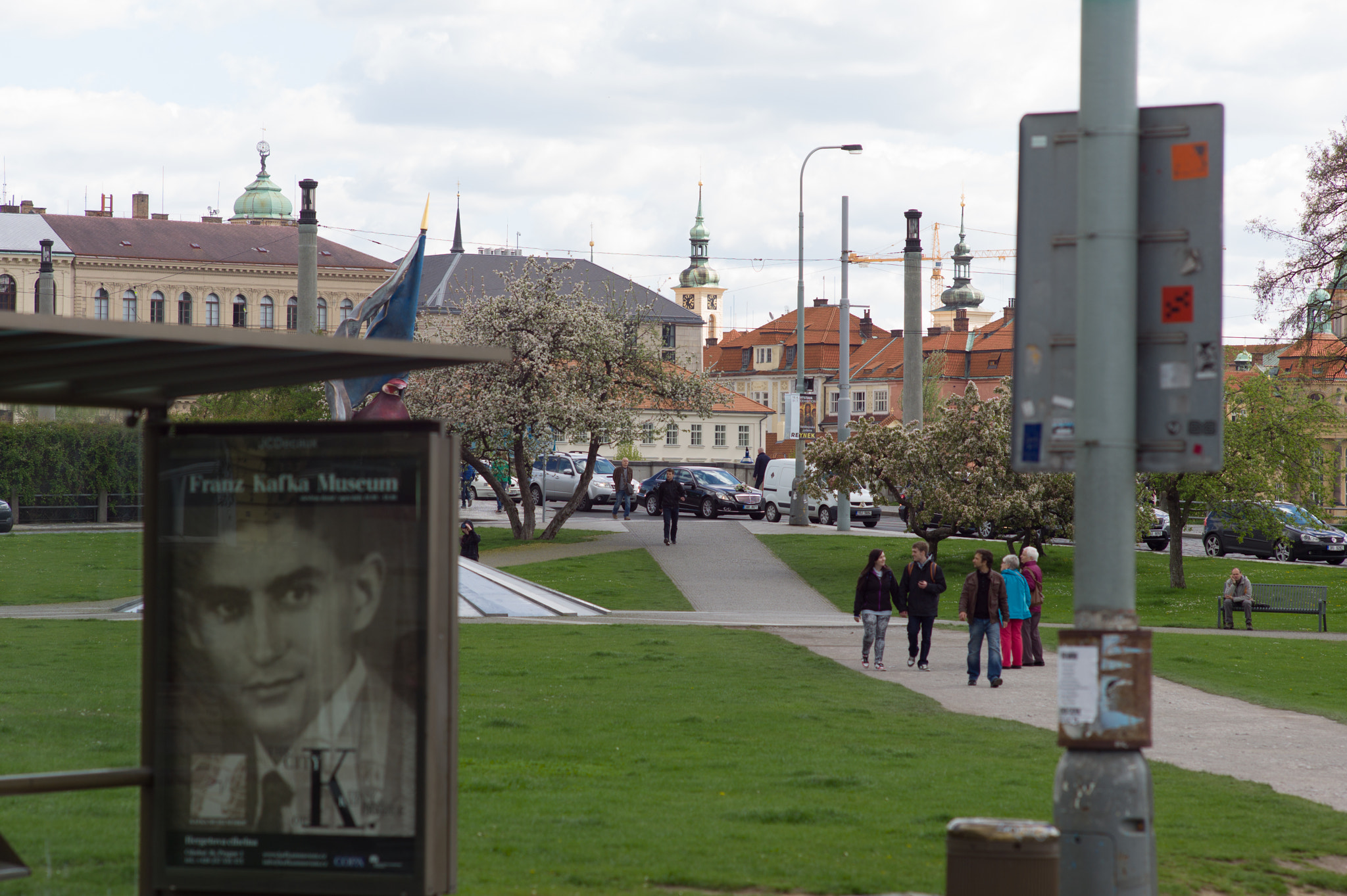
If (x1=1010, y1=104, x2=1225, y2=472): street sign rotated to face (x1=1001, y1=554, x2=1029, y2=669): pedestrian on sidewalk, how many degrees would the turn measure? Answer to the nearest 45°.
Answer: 0° — it already faces them

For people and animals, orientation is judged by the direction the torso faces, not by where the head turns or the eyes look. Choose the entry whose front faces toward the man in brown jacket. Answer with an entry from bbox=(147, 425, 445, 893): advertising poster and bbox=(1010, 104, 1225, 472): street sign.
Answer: the street sign

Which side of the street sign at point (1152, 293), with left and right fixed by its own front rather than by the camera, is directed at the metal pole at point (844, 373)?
front

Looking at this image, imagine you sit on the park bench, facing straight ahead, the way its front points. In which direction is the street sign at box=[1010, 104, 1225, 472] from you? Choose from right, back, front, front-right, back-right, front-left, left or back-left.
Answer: front

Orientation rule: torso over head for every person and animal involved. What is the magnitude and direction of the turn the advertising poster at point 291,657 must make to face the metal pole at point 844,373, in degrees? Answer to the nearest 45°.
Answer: approximately 135° to its left

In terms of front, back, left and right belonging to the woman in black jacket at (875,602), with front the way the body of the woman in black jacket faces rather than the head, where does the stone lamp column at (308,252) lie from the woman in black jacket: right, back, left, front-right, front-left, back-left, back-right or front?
back-right

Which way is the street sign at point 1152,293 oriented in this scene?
away from the camera

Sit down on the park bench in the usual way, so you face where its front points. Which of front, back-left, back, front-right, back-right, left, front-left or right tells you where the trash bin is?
front

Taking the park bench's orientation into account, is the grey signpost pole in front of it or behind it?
in front

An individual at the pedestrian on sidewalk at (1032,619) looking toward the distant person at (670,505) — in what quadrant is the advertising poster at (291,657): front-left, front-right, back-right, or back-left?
back-left

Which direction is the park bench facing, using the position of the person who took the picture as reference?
facing the viewer

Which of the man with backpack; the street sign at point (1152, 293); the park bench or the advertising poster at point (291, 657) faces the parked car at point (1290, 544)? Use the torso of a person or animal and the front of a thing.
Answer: the street sign

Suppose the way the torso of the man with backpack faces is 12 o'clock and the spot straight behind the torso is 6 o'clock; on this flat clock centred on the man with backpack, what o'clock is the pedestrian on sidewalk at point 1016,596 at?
The pedestrian on sidewalk is roughly at 8 o'clock from the man with backpack.

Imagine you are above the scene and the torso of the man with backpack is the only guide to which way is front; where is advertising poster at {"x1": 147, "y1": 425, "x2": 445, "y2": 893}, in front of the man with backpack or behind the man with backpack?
in front

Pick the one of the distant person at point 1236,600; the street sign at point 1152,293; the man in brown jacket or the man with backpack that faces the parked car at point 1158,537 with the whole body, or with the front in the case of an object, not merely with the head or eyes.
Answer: the street sign

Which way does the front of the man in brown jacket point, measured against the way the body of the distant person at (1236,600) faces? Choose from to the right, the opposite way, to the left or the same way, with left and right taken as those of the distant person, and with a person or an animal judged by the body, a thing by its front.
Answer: the same way

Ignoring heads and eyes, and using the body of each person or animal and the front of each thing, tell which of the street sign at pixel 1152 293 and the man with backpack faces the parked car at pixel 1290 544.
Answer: the street sign

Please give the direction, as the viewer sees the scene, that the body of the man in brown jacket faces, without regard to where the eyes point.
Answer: toward the camera

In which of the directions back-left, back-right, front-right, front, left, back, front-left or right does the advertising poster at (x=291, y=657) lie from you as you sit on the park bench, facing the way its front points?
front

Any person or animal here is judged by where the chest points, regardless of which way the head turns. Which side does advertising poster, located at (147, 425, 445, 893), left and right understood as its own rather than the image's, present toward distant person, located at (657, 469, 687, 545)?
back

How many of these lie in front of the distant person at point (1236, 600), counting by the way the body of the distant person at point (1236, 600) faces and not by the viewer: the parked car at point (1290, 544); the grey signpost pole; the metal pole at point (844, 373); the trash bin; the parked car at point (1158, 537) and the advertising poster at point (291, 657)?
3

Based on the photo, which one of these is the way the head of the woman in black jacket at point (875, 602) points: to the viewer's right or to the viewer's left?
to the viewer's right

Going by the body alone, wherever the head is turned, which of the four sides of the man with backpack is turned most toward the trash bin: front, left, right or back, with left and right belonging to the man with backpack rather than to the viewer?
front
